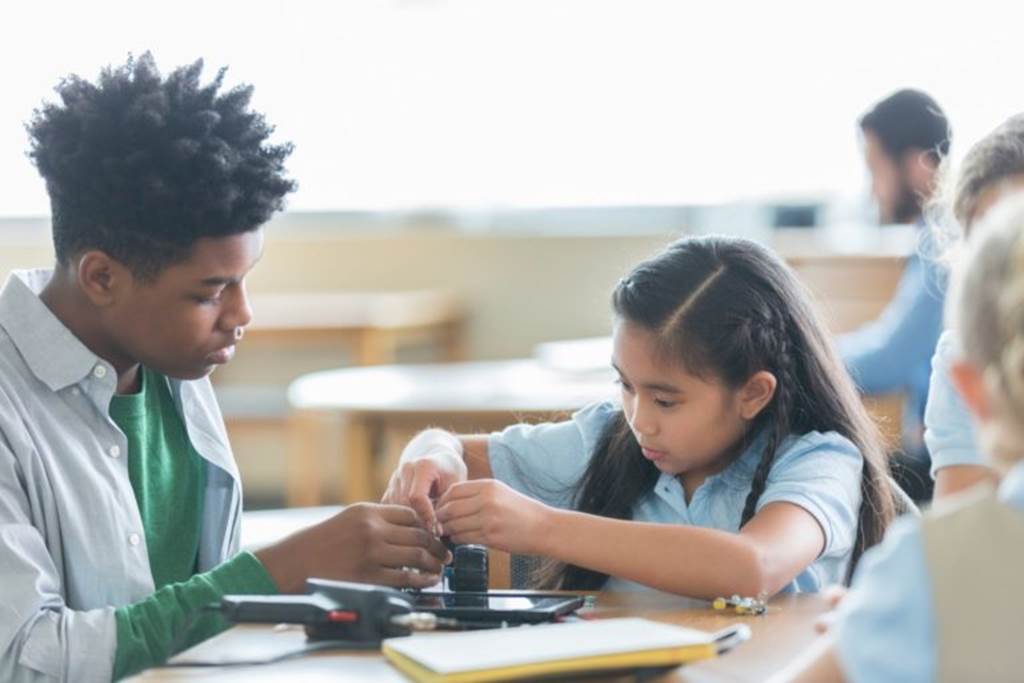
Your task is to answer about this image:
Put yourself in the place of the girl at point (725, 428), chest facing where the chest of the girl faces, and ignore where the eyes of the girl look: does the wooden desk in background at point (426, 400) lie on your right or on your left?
on your right

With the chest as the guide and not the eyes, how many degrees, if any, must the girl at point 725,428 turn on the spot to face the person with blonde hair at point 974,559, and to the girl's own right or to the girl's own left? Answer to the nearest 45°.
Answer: approximately 45° to the girl's own left

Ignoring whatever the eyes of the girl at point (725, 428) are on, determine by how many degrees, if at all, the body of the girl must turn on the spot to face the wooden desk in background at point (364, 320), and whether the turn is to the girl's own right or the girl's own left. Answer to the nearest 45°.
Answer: approximately 135° to the girl's own right

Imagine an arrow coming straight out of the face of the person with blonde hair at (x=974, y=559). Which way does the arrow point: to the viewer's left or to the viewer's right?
to the viewer's left

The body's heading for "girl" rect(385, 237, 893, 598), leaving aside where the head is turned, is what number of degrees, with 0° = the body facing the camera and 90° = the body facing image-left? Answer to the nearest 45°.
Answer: approximately 45°
